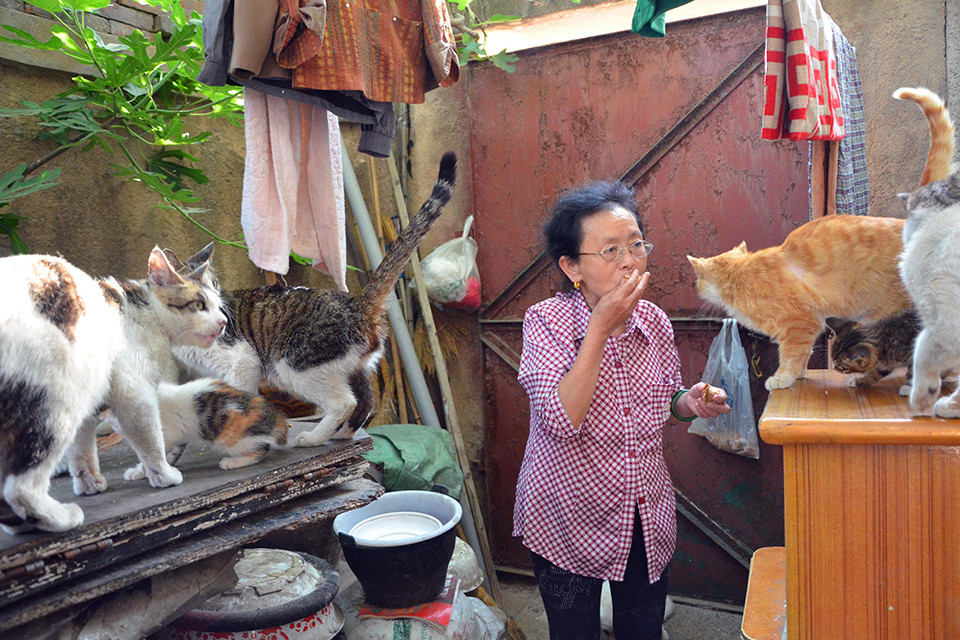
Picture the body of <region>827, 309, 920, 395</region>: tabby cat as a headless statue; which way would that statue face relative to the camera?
to the viewer's left

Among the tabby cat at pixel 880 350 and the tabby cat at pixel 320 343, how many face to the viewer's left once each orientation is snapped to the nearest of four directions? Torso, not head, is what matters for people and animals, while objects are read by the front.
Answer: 2

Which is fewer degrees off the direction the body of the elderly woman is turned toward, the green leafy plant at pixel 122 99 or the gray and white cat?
the gray and white cat

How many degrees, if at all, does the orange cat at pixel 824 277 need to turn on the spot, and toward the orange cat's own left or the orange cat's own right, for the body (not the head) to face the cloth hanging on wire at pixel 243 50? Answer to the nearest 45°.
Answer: approximately 45° to the orange cat's own left

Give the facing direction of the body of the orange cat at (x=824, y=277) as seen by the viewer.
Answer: to the viewer's left

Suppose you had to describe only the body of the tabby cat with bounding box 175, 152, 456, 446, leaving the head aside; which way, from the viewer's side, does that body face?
to the viewer's left

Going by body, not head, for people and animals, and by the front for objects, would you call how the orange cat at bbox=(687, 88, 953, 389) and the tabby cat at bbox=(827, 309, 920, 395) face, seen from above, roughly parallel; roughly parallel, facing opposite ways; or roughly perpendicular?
roughly parallel

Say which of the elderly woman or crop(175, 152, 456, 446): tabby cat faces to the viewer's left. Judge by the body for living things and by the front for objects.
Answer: the tabby cat

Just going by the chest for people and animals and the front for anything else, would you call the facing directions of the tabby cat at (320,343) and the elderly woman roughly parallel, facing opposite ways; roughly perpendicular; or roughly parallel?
roughly perpendicular

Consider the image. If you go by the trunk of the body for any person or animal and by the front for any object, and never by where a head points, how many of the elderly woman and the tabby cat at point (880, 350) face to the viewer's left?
1

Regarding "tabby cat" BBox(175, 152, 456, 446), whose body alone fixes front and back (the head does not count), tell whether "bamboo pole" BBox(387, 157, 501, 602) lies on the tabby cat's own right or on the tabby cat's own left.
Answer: on the tabby cat's own right

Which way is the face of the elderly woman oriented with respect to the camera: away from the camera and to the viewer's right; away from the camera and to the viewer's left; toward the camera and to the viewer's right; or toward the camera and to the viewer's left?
toward the camera and to the viewer's right

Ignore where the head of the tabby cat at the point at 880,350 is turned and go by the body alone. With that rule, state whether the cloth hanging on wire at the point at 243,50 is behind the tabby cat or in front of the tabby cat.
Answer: in front
